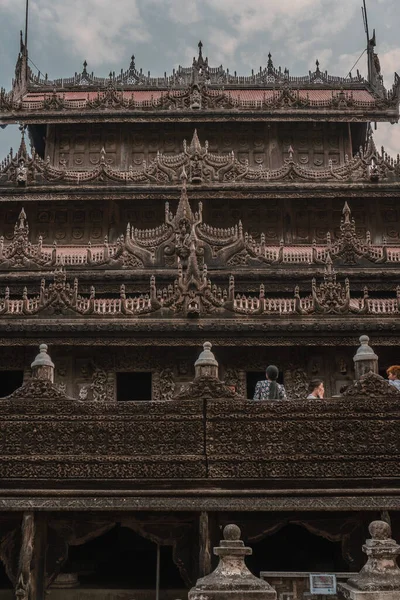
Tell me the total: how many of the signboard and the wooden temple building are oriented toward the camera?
2

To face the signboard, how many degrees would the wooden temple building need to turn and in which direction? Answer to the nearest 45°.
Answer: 0° — it already faces it

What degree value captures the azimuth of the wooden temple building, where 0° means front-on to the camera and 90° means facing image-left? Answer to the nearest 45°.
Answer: approximately 0°

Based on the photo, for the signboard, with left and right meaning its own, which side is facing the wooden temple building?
back
